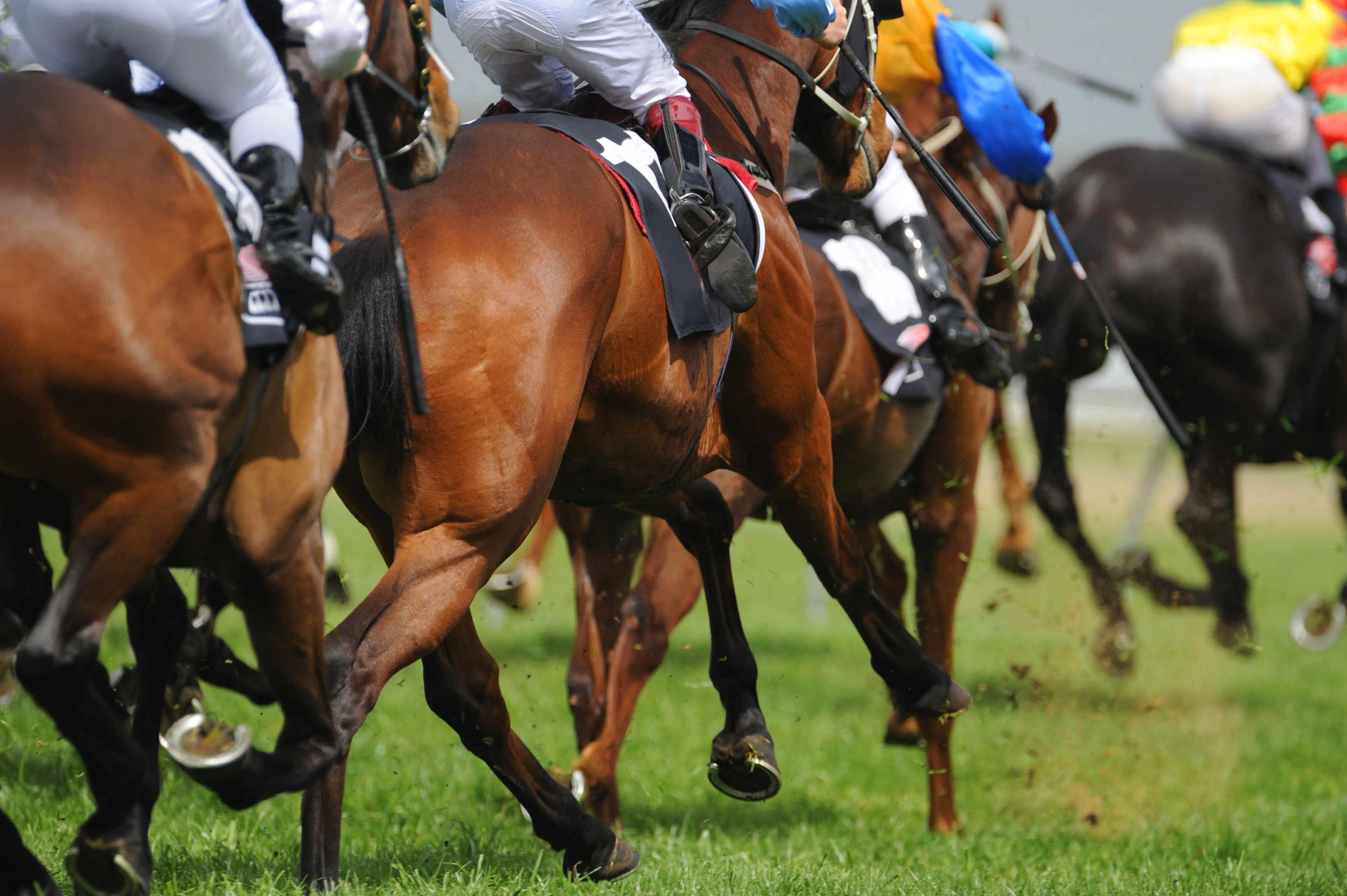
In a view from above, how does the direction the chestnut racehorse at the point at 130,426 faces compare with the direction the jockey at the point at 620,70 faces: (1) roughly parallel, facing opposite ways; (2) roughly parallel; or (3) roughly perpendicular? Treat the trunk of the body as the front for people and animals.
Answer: roughly parallel

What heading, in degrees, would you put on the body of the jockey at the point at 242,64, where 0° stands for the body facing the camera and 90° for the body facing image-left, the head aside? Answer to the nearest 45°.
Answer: approximately 225°

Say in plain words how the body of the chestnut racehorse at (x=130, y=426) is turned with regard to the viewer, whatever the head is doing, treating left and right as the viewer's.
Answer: facing away from the viewer and to the right of the viewer

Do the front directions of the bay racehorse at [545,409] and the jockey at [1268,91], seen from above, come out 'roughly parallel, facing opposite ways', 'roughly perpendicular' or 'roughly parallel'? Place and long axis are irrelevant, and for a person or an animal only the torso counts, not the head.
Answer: roughly parallel

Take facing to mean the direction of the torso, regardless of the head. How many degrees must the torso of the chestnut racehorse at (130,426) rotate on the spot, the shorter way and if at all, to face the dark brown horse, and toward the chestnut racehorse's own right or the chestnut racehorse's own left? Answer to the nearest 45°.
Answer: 0° — it already faces it

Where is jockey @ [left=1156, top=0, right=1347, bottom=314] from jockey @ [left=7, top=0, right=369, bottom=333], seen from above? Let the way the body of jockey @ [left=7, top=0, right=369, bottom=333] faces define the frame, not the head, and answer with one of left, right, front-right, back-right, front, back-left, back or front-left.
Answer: front

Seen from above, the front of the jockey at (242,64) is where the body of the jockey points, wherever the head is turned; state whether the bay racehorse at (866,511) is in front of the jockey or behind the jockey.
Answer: in front

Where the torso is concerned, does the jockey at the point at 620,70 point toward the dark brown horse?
yes

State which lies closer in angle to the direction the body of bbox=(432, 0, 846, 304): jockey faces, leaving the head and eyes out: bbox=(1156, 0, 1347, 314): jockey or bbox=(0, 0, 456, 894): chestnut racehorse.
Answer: the jockey

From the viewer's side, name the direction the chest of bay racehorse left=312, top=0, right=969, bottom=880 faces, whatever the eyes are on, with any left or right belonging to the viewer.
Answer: facing away from the viewer and to the right of the viewer
